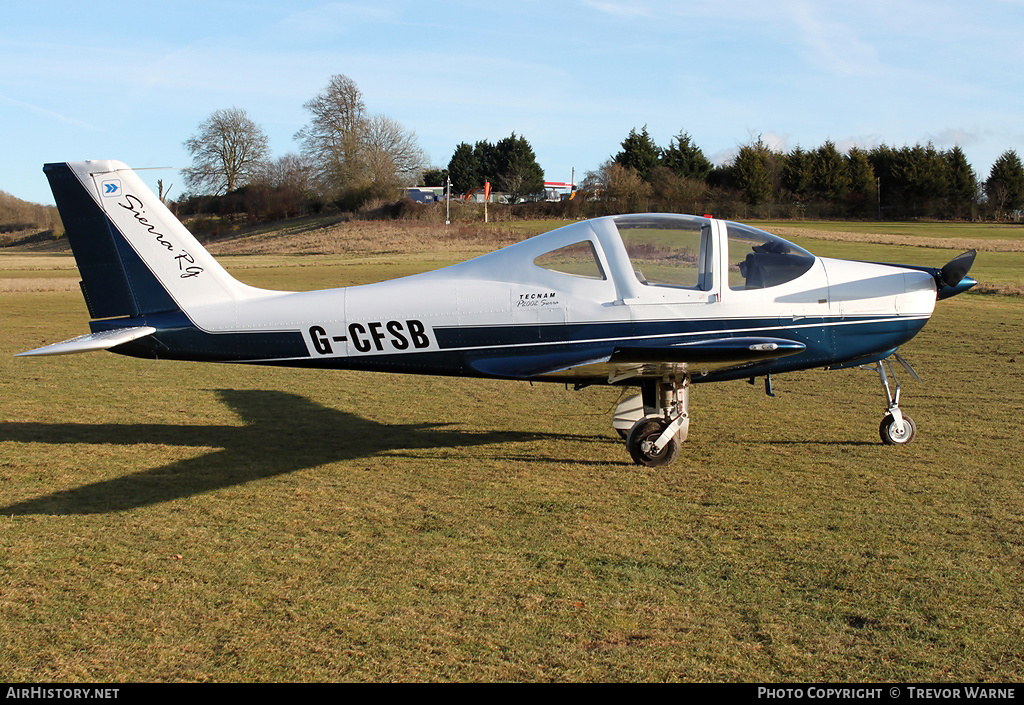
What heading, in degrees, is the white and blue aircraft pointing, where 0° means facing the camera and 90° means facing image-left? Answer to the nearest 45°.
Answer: approximately 270°
